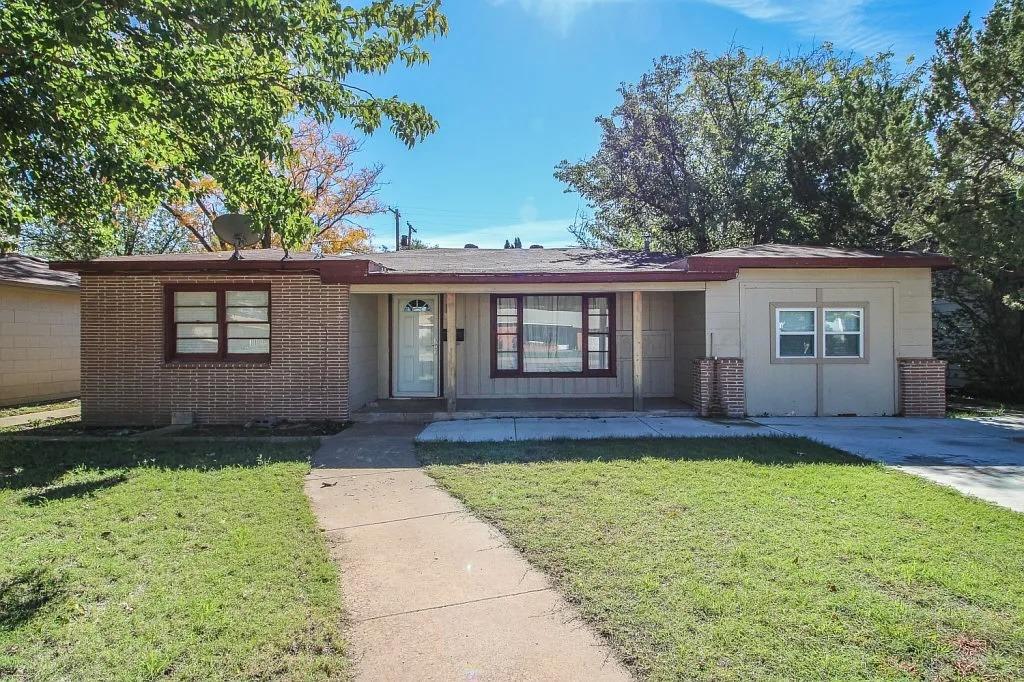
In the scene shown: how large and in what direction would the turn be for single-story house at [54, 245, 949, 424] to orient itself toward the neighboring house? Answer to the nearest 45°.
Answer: approximately 90° to its right

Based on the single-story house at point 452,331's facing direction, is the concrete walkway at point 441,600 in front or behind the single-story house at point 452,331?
in front

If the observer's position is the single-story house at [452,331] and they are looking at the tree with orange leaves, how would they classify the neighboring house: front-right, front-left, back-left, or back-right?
front-left

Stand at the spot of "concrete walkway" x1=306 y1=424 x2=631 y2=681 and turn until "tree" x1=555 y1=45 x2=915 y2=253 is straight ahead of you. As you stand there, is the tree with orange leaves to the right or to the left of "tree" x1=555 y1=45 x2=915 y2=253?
left

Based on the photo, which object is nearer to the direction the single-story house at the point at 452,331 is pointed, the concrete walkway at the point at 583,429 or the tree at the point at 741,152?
the concrete walkway

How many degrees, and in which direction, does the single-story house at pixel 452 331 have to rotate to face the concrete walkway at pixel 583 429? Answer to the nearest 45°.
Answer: approximately 45° to its left

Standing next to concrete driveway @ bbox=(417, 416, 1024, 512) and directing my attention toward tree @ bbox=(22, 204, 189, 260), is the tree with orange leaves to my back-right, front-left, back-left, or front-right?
front-right

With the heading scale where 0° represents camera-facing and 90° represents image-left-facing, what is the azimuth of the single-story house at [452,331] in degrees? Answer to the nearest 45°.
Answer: approximately 0°

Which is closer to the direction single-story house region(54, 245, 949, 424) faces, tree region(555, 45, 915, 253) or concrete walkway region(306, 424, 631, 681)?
the concrete walkway

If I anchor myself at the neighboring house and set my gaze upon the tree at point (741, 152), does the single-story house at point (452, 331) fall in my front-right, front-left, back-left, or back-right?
front-right

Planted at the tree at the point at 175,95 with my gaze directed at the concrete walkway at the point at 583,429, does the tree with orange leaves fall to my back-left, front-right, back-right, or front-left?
front-left

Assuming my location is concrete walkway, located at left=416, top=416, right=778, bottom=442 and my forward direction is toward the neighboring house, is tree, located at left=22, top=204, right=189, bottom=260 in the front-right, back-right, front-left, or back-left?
front-right

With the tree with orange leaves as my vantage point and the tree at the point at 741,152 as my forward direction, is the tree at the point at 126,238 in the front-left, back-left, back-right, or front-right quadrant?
back-right

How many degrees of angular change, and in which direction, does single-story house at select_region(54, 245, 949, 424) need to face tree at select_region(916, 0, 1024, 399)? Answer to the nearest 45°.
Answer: approximately 90° to its left

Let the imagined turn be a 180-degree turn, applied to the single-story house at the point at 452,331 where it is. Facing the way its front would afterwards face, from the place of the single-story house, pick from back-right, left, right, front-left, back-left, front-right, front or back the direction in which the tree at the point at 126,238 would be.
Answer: front-left
